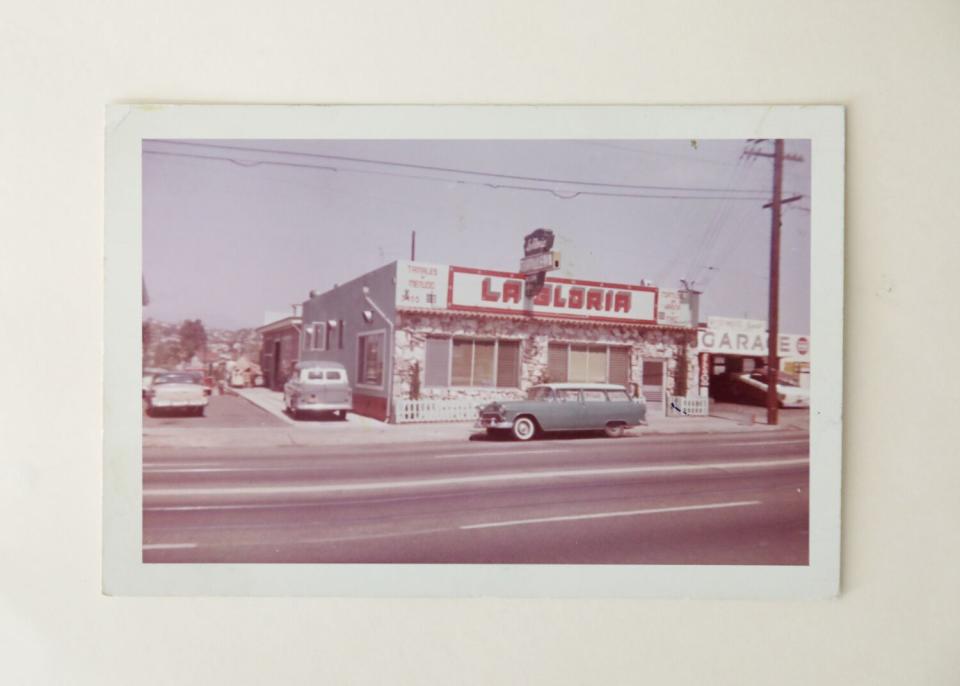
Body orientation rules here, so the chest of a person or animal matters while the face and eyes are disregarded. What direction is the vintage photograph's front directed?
toward the camera
